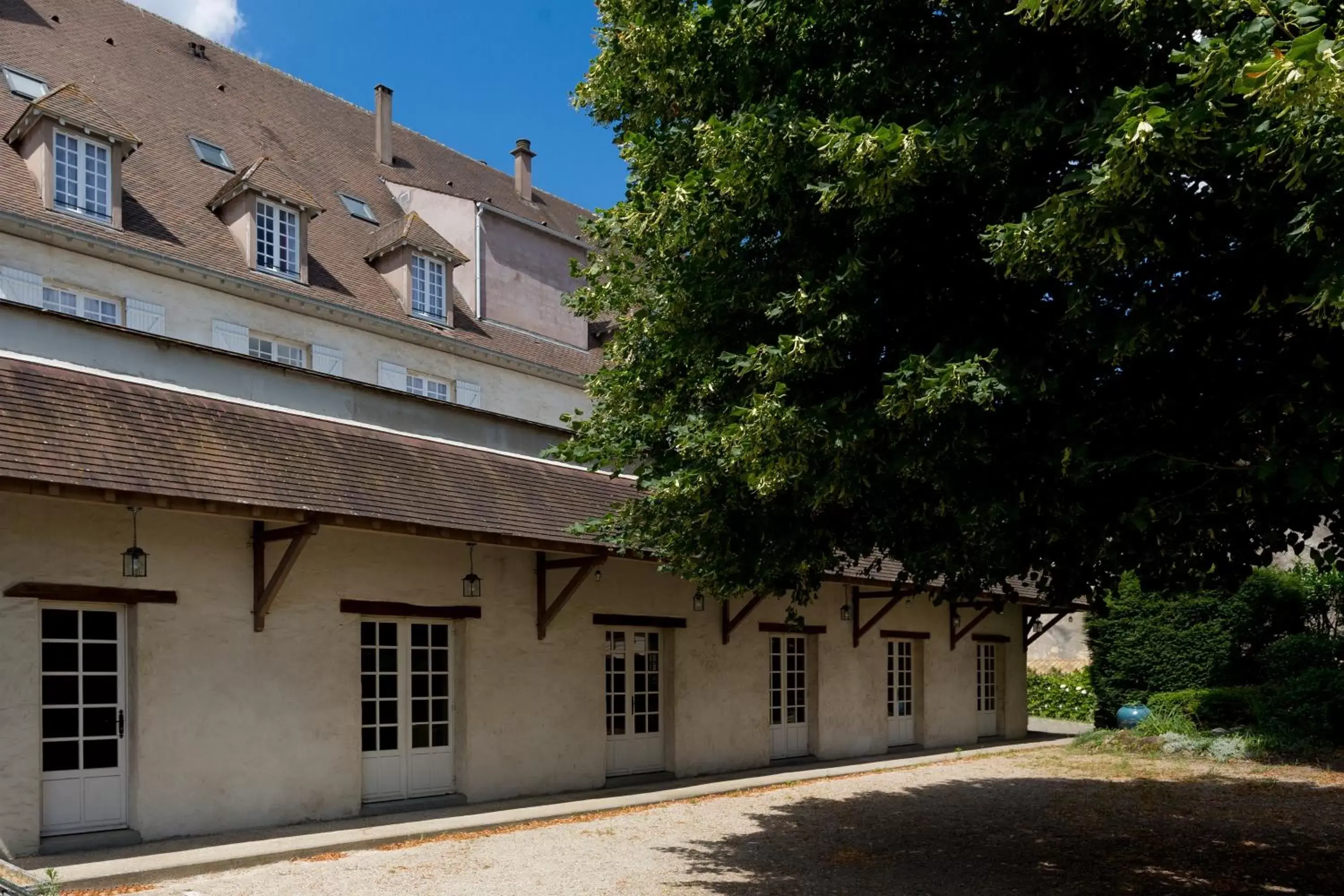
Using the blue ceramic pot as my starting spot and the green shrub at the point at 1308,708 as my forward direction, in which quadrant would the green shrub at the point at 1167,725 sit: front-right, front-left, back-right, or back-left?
front-right

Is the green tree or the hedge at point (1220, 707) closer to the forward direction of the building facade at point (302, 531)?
the green tree

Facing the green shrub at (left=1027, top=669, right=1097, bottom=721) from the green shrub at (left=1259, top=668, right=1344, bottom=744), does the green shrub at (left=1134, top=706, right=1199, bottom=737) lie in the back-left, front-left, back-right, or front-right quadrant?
front-left

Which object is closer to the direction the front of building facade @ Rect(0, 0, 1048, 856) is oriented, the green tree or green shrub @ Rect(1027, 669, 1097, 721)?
the green tree

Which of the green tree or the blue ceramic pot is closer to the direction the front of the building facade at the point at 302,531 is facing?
the green tree

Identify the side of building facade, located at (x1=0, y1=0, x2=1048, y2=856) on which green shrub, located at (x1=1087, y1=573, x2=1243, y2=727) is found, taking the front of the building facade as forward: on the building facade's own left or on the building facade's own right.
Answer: on the building facade's own left

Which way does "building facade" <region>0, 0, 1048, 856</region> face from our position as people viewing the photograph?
facing the viewer and to the right of the viewer

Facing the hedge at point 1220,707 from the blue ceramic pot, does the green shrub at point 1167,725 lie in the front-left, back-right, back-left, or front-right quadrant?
front-right
